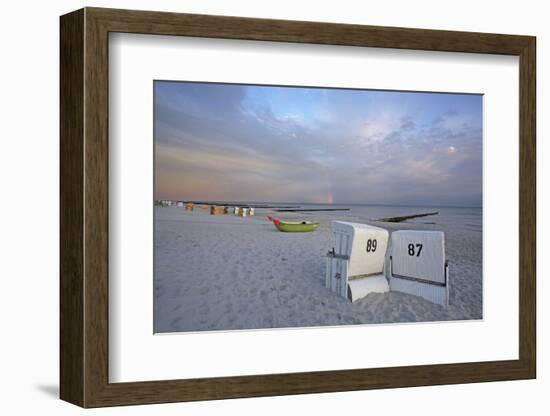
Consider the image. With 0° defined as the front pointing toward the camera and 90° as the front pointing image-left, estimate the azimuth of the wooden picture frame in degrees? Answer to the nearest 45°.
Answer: approximately 315°
